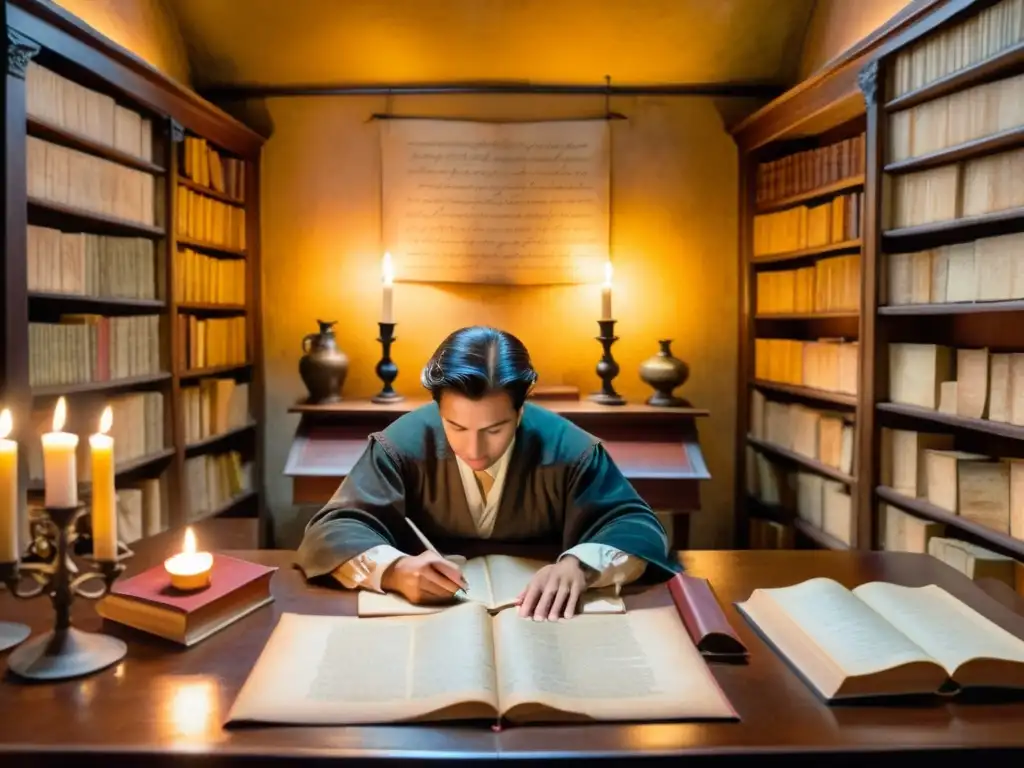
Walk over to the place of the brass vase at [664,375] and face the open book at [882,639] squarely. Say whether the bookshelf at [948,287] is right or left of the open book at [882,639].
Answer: left

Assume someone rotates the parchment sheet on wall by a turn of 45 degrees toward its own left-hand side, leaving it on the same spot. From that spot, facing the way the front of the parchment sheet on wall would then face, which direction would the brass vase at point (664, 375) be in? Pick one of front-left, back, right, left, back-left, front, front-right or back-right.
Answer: front

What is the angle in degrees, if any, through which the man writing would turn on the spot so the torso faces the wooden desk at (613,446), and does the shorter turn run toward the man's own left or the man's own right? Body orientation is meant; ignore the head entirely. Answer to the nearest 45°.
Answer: approximately 180°

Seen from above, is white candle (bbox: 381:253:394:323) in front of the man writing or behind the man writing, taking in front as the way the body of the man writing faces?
behind

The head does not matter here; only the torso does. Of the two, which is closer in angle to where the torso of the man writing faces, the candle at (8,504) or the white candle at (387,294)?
the candle

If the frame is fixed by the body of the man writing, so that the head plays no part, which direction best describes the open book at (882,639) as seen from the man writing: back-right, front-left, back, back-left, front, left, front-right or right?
front-left

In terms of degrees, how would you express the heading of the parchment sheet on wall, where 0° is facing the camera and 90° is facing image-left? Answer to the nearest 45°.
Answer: approximately 0°

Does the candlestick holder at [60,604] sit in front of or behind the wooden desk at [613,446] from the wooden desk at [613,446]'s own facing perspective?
in front

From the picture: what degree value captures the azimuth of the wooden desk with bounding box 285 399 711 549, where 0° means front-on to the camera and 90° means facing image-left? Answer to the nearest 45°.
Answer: approximately 0°

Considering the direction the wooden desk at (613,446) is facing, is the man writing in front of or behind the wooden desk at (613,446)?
in front

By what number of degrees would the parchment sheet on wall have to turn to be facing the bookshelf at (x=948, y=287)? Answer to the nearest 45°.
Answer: approximately 45° to its left

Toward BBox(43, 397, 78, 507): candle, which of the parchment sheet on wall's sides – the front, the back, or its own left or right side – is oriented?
front
